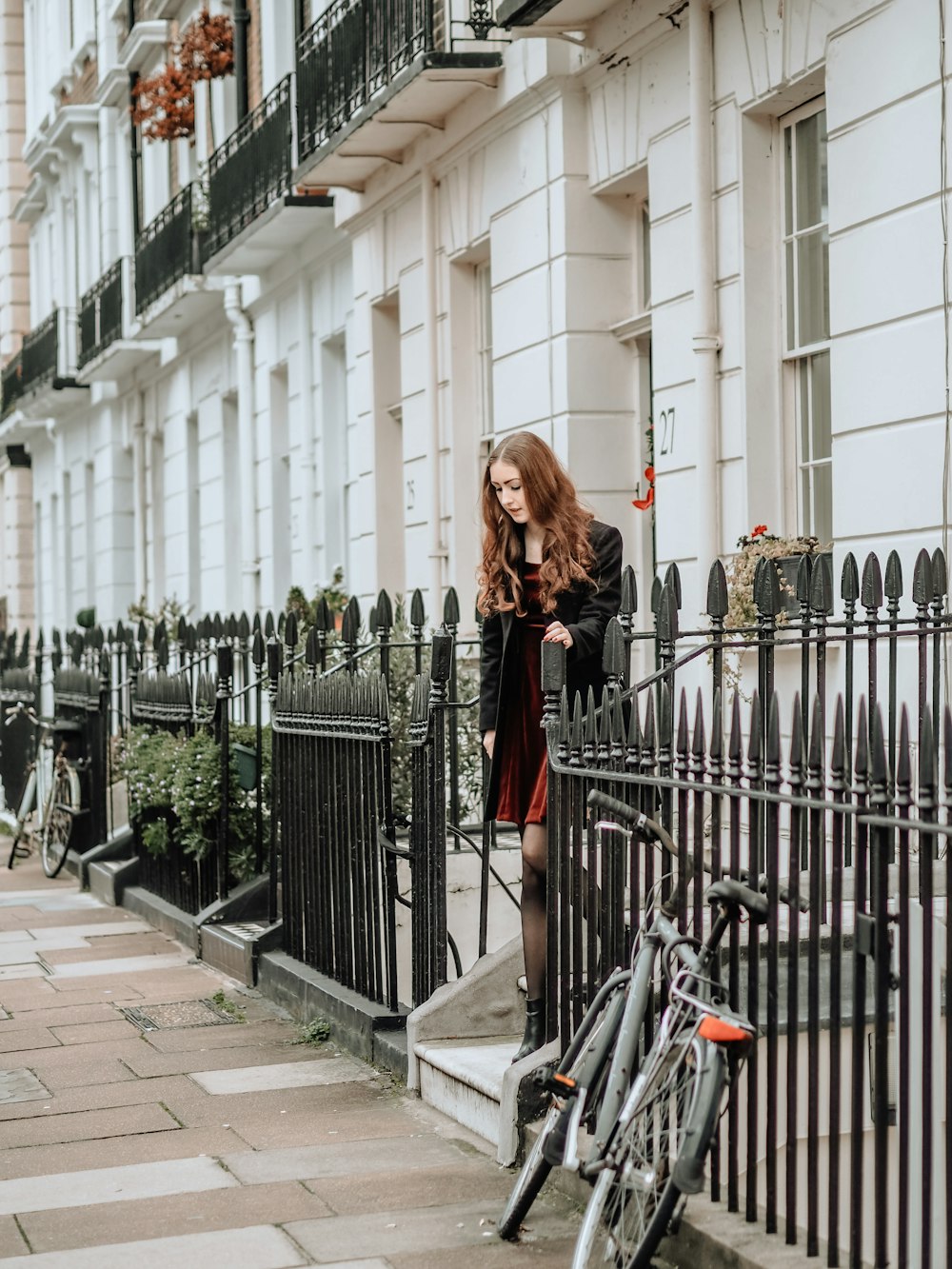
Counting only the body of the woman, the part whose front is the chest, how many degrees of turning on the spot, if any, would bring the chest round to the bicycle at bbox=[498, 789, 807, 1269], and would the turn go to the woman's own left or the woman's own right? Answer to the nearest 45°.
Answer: approximately 45° to the woman's own left

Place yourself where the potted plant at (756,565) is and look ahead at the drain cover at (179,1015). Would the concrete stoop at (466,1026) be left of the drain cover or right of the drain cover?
left

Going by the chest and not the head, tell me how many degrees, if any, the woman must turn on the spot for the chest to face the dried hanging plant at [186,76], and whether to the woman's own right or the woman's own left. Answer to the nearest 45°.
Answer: approximately 135° to the woman's own right

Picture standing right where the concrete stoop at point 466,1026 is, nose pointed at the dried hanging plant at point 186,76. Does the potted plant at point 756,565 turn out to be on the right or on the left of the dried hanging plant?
right

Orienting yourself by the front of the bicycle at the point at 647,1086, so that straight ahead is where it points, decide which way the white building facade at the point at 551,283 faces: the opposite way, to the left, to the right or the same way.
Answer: to the left

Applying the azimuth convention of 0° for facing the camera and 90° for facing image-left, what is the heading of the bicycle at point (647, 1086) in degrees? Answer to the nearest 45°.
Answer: approximately 135°

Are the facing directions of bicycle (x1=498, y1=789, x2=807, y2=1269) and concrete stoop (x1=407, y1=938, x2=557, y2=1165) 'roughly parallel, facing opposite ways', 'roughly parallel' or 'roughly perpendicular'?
roughly perpendicular

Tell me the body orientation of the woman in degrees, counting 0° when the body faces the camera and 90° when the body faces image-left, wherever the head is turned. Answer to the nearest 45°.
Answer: approximately 45°

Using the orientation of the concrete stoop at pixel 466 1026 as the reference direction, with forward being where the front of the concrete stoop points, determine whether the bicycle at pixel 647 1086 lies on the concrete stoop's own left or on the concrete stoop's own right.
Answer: on the concrete stoop's own left

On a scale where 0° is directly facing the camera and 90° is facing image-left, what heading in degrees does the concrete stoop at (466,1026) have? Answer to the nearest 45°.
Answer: approximately 45°
